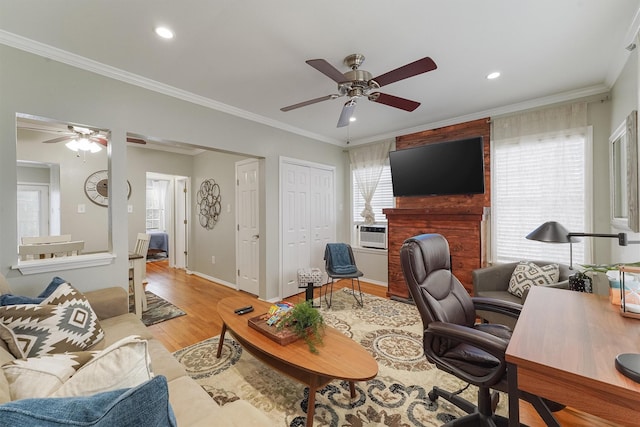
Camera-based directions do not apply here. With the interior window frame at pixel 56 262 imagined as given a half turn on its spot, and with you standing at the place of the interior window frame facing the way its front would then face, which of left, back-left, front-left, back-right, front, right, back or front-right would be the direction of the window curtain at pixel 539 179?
back

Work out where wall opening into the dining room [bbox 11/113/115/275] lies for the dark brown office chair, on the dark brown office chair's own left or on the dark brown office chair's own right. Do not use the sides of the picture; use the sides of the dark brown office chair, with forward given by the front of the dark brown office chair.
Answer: on the dark brown office chair's own right

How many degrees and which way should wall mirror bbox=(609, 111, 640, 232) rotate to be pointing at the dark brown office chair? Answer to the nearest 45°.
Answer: approximately 90° to its left

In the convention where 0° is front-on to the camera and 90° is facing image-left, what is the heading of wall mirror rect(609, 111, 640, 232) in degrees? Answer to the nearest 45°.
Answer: approximately 90°

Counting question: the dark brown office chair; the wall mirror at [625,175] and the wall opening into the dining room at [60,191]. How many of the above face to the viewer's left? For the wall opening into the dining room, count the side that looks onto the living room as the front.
1

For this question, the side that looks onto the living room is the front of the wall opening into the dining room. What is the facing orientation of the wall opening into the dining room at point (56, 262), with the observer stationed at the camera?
facing the viewer and to the right of the viewer

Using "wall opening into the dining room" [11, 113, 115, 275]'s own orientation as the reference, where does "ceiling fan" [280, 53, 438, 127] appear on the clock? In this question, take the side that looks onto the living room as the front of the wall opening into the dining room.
The ceiling fan is roughly at 12 o'clock from the wall opening into the dining room.

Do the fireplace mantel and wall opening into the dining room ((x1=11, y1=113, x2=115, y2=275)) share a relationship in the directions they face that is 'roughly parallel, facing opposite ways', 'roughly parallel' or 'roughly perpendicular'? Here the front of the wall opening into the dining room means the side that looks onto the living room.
roughly perpendicular

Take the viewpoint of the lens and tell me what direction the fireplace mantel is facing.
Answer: facing the viewer

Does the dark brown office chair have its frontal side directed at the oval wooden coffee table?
no

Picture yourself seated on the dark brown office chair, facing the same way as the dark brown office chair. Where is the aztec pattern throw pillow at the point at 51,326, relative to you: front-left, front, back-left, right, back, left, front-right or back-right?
right

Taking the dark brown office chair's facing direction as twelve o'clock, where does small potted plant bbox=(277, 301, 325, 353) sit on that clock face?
The small potted plant is roughly at 4 o'clock from the dark brown office chair.

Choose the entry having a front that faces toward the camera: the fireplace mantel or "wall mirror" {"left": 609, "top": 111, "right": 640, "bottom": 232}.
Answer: the fireplace mantel

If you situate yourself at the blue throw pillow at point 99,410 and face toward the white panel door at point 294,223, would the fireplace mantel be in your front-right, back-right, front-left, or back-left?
front-right

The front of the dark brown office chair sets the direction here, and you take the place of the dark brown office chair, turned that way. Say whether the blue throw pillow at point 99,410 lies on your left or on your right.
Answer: on your right

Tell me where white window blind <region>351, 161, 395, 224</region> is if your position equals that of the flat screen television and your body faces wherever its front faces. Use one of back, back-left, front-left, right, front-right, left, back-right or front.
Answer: right

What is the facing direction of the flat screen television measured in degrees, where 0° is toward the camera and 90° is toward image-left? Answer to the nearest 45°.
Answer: approximately 45°

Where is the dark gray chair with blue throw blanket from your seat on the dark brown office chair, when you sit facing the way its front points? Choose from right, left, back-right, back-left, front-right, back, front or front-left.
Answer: back

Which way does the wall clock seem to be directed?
toward the camera

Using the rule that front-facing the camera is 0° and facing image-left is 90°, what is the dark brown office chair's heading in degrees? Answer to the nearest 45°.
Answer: approximately 315°
